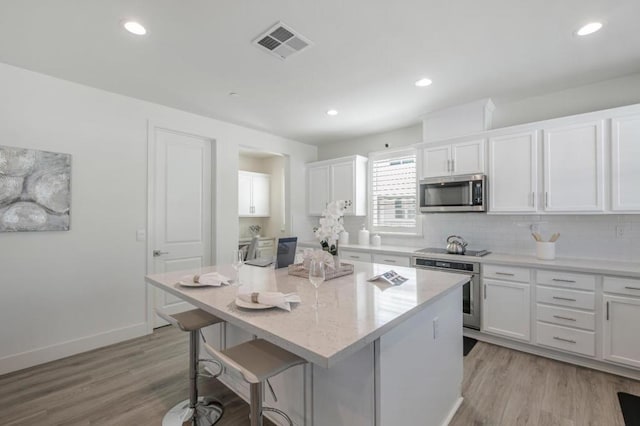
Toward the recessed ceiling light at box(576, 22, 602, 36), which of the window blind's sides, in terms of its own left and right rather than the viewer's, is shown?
left

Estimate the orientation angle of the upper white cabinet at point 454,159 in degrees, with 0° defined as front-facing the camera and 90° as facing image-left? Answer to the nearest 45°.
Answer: approximately 45°

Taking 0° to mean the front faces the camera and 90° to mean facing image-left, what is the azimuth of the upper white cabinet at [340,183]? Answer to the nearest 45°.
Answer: approximately 45°

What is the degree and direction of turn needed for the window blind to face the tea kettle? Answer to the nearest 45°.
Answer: approximately 90° to its left

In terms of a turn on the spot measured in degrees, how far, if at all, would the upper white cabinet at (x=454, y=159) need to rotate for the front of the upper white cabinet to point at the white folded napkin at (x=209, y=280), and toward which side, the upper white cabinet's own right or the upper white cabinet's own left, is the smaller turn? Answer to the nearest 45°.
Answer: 0° — it already faces it

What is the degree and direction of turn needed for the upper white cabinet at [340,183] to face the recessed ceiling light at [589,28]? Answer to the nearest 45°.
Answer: approximately 90° to its left

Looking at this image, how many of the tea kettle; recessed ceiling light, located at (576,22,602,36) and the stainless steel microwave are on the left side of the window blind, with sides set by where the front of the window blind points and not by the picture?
3

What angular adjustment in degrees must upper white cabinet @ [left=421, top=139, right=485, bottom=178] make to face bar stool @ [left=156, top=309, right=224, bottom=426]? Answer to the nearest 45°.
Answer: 0° — it already faces it

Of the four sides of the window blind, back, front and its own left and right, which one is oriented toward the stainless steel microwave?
left

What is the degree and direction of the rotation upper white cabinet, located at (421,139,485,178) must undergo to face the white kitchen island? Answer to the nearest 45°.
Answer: approximately 45° to its left
